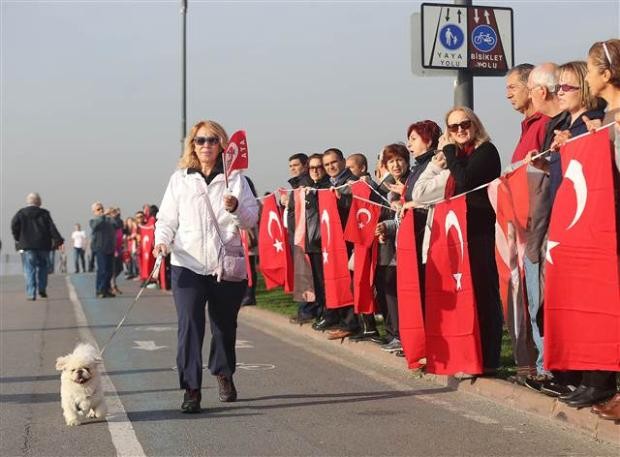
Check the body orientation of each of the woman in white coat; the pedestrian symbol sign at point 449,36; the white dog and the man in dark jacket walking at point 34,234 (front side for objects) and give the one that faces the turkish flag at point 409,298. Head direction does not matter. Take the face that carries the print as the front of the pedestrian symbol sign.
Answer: the pedestrian symbol sign

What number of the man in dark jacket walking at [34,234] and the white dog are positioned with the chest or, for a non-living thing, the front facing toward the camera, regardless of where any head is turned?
1

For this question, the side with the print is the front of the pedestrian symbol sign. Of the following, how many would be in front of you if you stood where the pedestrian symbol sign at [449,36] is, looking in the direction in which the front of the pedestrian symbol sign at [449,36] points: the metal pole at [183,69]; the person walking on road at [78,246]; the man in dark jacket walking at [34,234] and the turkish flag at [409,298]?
1

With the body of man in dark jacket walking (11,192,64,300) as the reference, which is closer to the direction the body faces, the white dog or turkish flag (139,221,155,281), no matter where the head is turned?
the turkish flag

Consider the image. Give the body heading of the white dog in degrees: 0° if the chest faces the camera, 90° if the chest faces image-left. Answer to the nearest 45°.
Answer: approximately 0°

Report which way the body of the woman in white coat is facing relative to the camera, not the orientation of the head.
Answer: toward the camera

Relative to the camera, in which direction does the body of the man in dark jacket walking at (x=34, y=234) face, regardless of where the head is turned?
away from the camera

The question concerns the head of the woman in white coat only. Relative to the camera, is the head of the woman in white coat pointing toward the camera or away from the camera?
toward the camera

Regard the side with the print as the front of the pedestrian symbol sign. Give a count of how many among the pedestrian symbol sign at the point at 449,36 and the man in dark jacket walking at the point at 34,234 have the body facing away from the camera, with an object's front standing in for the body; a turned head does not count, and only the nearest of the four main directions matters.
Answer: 1

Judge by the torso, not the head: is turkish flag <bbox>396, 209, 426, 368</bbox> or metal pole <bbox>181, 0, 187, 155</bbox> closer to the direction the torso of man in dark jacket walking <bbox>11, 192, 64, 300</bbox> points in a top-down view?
the metal pole

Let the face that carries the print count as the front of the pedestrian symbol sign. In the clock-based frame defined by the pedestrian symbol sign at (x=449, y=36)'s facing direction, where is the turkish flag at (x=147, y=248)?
The turkish flag is roughly at 5 o'clock from the pedestrian symbol sign.

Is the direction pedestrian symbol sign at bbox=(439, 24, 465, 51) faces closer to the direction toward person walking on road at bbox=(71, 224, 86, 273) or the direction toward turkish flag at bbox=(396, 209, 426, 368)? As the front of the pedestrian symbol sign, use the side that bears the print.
the turkish flag

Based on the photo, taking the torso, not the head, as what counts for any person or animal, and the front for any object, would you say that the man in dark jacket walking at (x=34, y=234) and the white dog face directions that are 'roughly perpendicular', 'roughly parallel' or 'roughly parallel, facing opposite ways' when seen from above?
roughly parallel, facing opposite ways

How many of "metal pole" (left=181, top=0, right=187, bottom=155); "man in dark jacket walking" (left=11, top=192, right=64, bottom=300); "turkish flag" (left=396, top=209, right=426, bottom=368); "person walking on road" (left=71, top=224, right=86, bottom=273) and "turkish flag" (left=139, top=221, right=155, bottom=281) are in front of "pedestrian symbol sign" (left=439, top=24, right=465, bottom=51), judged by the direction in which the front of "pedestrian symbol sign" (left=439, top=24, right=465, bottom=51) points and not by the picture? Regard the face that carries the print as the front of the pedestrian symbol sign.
1
